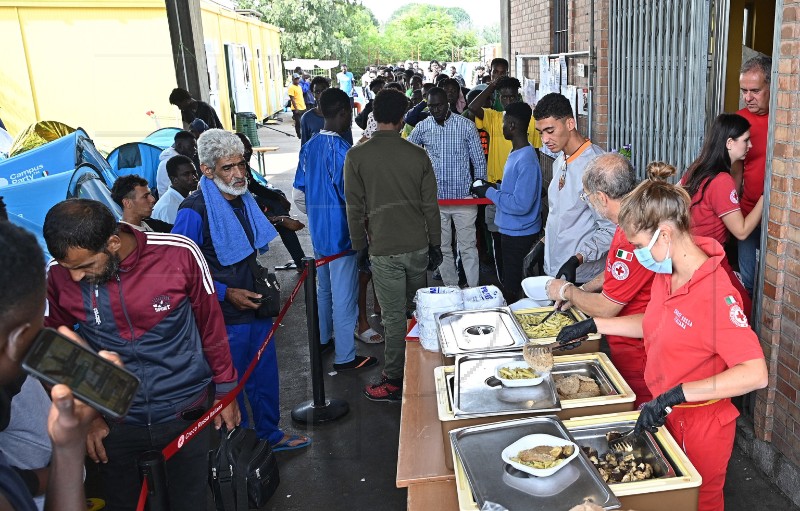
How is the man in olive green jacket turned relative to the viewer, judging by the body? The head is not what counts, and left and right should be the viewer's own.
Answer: facing away from the viewer

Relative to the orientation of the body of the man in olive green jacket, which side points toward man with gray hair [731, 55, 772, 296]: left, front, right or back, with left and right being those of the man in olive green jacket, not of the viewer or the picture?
right

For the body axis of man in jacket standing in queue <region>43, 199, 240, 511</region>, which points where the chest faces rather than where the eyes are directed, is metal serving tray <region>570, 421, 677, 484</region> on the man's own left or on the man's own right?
on the man's own left

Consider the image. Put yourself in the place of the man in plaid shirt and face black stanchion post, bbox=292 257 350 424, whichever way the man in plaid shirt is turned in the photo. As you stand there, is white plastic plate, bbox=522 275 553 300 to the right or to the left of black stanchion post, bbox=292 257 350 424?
left

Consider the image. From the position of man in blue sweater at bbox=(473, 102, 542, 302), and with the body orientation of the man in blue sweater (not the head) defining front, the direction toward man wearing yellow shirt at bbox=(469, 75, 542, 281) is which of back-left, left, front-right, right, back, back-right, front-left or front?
right

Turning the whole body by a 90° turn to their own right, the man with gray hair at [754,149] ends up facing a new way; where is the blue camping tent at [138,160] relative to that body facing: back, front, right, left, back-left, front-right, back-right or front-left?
front-left

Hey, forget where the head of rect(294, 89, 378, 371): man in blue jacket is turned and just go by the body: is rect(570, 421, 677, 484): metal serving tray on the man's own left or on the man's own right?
on the man's own right

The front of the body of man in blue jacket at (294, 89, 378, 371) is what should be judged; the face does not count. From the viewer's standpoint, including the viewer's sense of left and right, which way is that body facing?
facing away from the viewer and to the right of the viewer

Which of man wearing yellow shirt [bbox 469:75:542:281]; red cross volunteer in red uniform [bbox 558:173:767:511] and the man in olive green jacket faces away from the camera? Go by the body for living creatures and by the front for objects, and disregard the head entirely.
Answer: the man in olive green jacket

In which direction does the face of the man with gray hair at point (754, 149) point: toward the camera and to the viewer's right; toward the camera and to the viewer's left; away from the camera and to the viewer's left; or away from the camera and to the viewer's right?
toward the camera and to the viewer's left

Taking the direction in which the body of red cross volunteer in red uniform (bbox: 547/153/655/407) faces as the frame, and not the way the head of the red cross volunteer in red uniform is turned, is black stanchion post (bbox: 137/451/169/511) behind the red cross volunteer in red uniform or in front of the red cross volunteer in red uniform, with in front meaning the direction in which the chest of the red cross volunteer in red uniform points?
in front

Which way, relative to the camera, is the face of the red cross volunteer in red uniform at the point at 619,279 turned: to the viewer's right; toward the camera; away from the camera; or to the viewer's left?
to the viewer's left

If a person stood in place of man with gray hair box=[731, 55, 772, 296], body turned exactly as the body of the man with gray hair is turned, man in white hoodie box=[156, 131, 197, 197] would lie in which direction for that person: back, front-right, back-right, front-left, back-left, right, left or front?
front-right

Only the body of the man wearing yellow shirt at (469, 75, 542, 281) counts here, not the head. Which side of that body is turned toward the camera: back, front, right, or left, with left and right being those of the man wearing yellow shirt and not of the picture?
front

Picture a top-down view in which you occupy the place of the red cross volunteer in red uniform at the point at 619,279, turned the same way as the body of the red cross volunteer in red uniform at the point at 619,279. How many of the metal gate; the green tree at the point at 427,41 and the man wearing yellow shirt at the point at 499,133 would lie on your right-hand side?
3

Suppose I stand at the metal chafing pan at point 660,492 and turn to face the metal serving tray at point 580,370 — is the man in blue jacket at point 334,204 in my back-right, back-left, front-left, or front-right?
front-left

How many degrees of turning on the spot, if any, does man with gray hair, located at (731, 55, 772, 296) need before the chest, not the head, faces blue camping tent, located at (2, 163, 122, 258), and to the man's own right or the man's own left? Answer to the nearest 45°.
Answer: approximately 45° to the man's own right

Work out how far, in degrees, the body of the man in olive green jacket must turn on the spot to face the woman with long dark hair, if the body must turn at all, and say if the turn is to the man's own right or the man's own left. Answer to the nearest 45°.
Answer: approximately 135° to the man's own right
